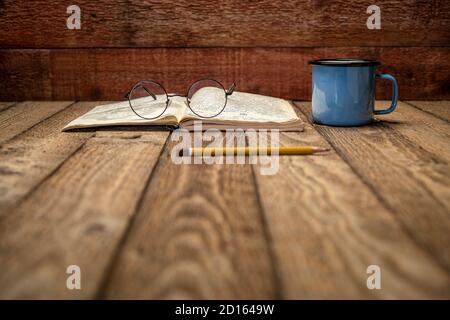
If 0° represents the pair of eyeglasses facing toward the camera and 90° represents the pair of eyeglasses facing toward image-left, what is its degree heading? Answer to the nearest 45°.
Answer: approximately 0°
